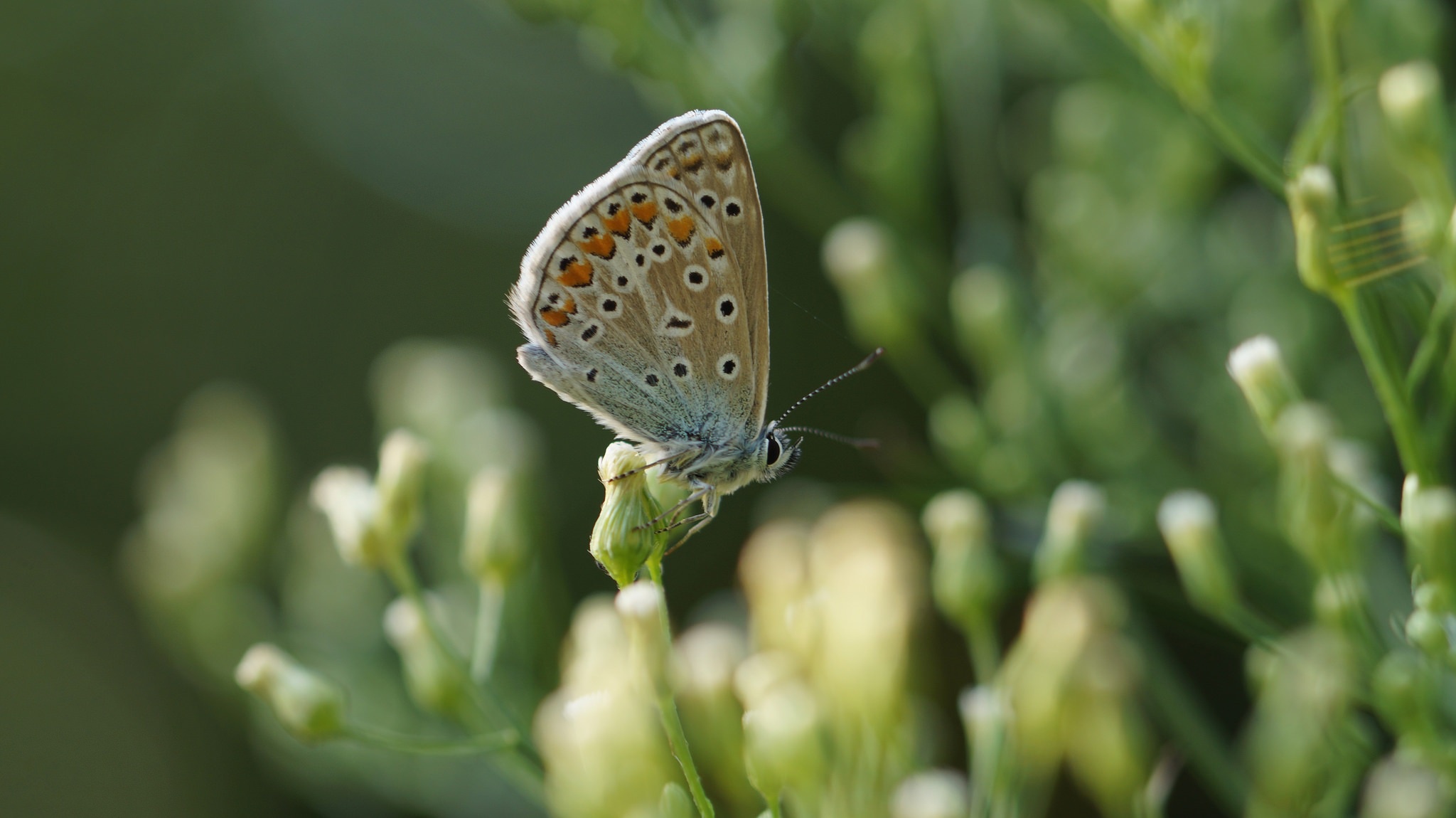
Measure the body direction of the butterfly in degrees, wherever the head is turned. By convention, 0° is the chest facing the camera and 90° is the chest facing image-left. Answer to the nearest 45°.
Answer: approximately 270°

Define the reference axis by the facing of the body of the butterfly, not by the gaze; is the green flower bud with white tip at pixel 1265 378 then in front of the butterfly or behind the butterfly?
in front

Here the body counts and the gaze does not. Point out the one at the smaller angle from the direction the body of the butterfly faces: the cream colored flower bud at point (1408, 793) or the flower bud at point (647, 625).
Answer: the cream colored flower bud

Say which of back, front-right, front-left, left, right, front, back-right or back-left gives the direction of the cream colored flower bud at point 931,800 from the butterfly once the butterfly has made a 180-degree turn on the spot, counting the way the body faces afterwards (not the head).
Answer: left

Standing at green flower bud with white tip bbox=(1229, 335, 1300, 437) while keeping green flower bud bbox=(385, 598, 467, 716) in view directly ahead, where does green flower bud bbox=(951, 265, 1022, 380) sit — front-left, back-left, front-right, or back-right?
front-right

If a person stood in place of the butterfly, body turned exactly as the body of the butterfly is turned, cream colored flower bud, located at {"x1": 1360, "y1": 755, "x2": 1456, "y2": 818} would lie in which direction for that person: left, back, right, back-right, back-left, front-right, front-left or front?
front-right

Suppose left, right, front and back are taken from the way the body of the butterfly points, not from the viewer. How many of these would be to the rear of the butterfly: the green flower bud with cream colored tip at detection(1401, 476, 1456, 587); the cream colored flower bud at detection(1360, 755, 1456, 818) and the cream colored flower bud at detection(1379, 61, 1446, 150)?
0

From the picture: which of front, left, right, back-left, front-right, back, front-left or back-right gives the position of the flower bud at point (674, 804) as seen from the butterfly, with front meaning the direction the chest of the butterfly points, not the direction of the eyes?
right

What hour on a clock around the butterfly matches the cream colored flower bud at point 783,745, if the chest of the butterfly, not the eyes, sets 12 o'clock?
The cream colored flower bud is roughly at 3 o'clock from the butterfly.

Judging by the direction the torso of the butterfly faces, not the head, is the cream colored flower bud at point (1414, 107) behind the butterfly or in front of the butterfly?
in front
